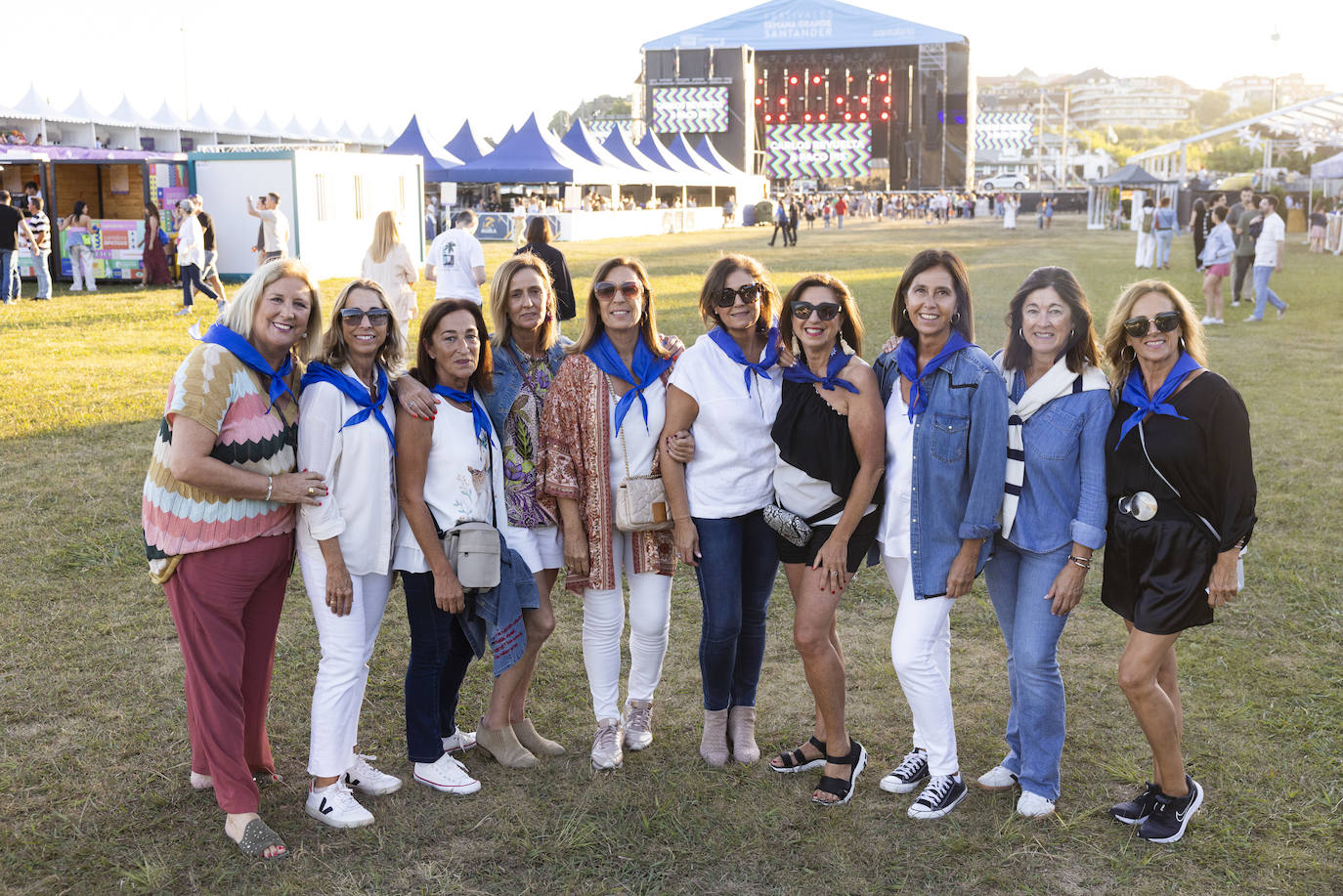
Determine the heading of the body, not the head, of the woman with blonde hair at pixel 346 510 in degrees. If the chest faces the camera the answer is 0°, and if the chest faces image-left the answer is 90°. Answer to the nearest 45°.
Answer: approximately 315°

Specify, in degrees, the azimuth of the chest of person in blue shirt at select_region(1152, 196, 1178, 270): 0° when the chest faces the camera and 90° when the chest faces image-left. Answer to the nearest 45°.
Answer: approximately 180°

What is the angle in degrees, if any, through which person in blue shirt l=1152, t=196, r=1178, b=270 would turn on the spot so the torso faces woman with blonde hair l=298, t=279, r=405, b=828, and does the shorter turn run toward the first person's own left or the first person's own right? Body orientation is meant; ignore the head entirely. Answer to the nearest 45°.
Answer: approximately 180°

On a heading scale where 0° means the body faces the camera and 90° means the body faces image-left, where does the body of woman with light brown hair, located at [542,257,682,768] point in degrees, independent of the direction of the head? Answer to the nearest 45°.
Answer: approximately 0°

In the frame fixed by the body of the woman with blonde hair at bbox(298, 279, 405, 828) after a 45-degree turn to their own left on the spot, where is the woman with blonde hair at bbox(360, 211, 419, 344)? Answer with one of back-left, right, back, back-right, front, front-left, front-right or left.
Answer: left

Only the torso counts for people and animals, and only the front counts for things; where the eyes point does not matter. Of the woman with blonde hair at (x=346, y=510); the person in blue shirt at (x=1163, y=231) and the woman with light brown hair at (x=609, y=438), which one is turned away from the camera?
the person in blue shirt

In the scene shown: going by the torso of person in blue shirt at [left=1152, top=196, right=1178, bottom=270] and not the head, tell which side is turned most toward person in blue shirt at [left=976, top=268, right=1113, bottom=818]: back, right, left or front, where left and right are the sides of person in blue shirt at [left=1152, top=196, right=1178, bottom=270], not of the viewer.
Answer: back
